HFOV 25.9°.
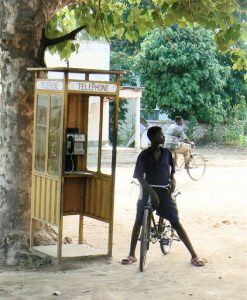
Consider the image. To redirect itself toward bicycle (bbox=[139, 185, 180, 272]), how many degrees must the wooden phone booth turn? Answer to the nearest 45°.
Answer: approximately 45° to its left

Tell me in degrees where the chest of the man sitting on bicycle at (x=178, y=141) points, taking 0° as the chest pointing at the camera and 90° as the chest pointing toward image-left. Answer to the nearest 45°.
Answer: approximately 270°

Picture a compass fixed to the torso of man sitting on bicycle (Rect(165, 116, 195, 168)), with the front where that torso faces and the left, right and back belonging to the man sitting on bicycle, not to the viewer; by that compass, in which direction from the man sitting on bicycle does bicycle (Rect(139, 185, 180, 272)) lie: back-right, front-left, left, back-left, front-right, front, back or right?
right

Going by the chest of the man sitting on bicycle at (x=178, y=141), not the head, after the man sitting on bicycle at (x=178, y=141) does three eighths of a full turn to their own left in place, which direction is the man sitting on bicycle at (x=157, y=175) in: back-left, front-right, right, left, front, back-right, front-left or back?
back-left

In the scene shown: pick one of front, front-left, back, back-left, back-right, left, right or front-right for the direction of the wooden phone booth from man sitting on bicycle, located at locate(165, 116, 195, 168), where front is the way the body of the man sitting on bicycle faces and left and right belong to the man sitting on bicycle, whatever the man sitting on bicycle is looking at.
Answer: right

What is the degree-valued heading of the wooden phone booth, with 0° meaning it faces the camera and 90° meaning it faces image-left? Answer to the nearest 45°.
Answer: approximately 315°
